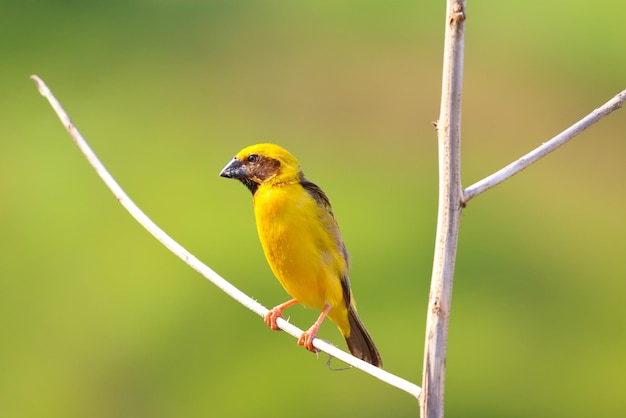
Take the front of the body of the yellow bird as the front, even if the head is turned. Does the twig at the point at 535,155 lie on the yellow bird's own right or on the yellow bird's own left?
on the yellow bird's own left

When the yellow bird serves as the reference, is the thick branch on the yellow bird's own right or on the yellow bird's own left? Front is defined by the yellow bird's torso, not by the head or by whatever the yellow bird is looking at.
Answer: on the yellow bird's own left

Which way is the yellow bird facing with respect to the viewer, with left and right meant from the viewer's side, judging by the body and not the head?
facing the viewer and to the left of the viewer
